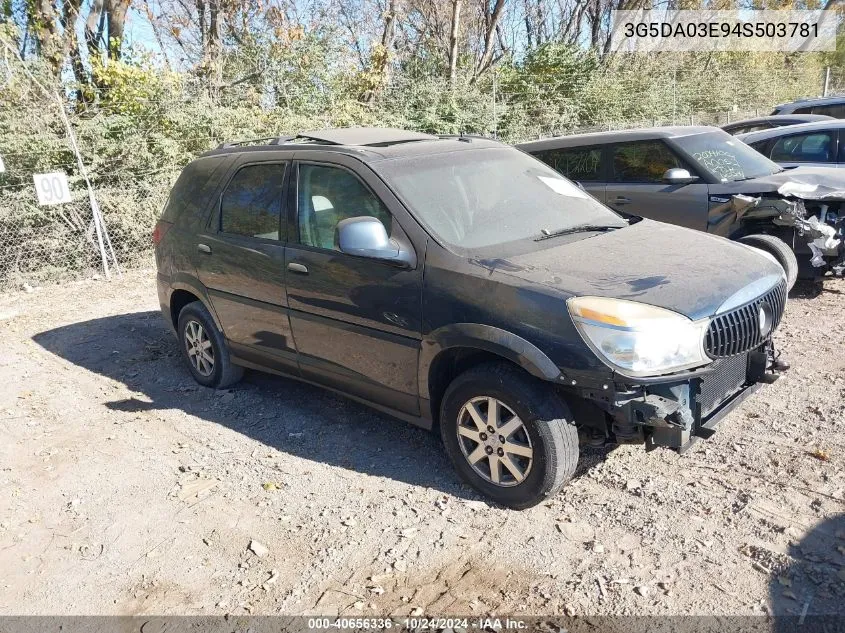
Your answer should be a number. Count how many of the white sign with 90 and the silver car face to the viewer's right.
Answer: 1

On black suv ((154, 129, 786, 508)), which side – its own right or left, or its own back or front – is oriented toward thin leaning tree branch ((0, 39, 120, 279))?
back

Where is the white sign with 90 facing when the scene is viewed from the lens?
facing the viewer

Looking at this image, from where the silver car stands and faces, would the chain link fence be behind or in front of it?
behind

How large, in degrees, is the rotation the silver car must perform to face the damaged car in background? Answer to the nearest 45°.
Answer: approximately 90° to its right

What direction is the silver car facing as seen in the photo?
to the viewer's right

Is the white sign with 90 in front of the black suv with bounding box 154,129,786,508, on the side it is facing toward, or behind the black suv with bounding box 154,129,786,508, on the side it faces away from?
behind

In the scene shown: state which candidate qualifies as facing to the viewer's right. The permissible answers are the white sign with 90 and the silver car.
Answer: the silver car

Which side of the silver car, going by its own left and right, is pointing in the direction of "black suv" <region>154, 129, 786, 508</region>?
right
